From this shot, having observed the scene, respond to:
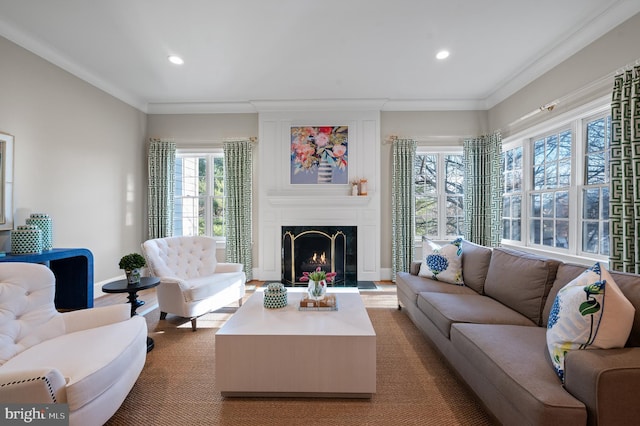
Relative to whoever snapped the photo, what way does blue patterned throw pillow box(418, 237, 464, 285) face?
facing the viewer and to the left of the viewer

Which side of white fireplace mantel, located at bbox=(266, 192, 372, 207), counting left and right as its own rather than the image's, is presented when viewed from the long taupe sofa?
front

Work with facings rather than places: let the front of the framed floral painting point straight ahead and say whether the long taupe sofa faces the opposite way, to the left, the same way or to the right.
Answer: to the right

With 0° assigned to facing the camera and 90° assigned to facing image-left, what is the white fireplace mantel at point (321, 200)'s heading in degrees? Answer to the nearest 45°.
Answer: approximately 0°

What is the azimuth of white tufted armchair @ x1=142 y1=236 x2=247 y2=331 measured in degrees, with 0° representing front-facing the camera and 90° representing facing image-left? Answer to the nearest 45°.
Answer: approximately 315°

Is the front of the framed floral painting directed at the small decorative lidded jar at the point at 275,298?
yes

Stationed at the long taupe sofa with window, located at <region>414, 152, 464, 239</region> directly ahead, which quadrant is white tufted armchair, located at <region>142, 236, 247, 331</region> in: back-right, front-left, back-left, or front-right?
front-left

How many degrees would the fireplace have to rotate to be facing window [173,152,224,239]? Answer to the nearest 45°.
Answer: approximately 90° to its right

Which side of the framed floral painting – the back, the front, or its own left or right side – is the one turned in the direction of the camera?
front

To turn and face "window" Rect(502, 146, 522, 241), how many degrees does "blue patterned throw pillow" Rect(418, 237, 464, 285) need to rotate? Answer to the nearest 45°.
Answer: approximately 180°

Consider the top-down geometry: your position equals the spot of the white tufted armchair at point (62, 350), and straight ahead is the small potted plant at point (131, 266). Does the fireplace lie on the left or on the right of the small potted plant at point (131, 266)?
right

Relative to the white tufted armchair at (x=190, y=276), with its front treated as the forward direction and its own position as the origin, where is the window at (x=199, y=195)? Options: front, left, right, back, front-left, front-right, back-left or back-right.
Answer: back-left

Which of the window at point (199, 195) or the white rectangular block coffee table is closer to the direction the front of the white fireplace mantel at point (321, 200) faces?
the white rectangular block coffee table

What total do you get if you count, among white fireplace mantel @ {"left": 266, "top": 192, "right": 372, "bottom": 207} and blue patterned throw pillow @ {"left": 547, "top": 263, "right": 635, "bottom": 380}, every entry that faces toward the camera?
1

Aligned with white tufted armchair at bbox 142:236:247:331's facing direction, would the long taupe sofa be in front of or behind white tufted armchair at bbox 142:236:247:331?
in front

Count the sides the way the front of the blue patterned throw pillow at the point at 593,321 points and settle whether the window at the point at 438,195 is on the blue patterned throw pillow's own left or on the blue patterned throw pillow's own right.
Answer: on the blue patterned throw pillow's own right

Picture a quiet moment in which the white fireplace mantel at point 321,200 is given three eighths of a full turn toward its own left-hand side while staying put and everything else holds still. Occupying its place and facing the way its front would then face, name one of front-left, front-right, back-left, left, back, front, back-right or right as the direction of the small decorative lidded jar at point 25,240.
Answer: back

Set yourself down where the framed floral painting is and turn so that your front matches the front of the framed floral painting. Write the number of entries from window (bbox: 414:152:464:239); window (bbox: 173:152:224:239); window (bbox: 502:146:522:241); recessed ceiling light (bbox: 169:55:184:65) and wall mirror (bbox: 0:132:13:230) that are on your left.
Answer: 2
